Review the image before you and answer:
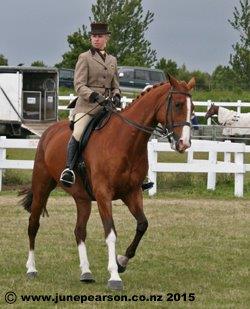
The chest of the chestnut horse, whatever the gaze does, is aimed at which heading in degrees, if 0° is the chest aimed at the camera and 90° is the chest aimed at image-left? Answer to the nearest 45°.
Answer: approximately 315°

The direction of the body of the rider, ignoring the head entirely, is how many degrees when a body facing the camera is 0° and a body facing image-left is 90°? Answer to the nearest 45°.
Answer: approximately 315°

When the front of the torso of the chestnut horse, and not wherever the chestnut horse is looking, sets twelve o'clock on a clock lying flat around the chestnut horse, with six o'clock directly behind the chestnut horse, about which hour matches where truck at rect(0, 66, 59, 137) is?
The truck is roughly at 7 o'clock from the chestnut horse.

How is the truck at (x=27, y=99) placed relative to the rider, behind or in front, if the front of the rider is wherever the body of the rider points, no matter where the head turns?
behind
